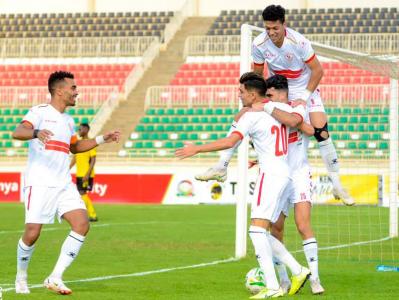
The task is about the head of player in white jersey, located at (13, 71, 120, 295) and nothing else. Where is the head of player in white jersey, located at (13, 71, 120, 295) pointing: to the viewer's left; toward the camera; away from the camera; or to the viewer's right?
to the viewer's right

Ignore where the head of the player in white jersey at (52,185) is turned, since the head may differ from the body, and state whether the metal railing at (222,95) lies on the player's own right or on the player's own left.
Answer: on the player's own left

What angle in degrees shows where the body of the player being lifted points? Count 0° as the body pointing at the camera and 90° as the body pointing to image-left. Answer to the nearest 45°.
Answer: approximately 45°

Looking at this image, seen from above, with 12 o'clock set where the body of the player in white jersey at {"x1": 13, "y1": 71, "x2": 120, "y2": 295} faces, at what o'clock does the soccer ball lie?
The soccer ball is roughly at 11 o'clock from the player in white jersey.

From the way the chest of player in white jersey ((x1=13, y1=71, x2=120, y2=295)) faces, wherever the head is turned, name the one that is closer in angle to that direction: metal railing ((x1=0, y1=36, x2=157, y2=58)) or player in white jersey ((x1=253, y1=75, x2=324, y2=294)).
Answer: the player in white jersey

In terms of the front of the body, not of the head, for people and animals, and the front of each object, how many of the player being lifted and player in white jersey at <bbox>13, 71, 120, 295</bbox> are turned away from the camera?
0
